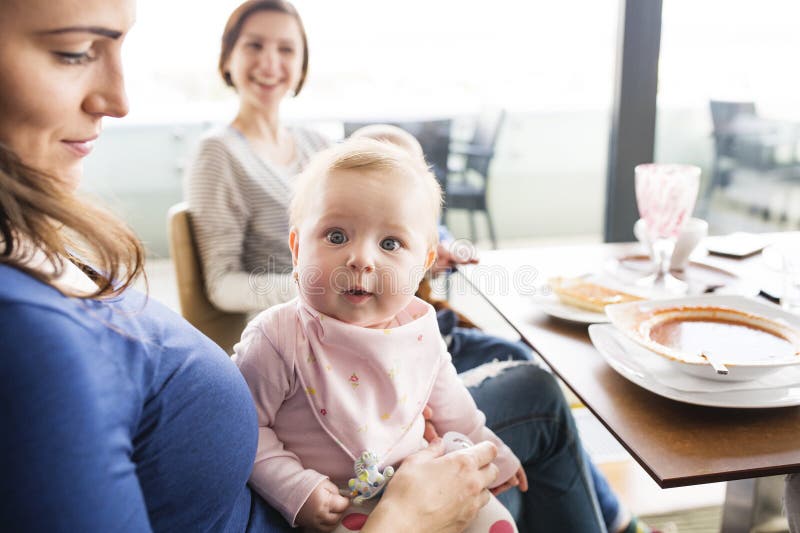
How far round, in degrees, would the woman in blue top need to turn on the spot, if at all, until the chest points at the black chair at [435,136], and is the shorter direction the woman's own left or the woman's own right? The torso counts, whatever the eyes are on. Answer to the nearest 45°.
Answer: approximately 90° to the woman's own left

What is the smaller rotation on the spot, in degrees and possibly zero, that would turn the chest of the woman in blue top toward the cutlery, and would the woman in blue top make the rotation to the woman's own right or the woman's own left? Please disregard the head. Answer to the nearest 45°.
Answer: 0° — they already face it

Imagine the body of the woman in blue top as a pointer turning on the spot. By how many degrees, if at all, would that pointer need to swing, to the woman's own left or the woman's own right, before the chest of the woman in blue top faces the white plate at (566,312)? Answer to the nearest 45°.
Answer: approximately 45° to the woman's own left

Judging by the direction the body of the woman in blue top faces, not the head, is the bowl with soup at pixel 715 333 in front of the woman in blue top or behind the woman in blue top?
in front

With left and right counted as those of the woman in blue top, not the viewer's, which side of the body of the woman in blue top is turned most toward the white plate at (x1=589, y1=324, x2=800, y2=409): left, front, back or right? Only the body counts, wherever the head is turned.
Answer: front

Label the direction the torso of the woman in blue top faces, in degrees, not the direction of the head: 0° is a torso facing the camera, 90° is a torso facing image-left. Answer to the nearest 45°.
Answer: approximately 270°

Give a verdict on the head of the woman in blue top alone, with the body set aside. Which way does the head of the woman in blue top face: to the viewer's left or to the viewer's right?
to the viewer's right

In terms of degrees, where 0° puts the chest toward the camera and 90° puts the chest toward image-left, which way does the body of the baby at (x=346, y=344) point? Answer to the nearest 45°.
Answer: approximately 0°

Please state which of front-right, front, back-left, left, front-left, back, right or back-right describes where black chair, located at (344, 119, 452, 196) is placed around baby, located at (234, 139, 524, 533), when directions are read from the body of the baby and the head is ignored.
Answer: back
